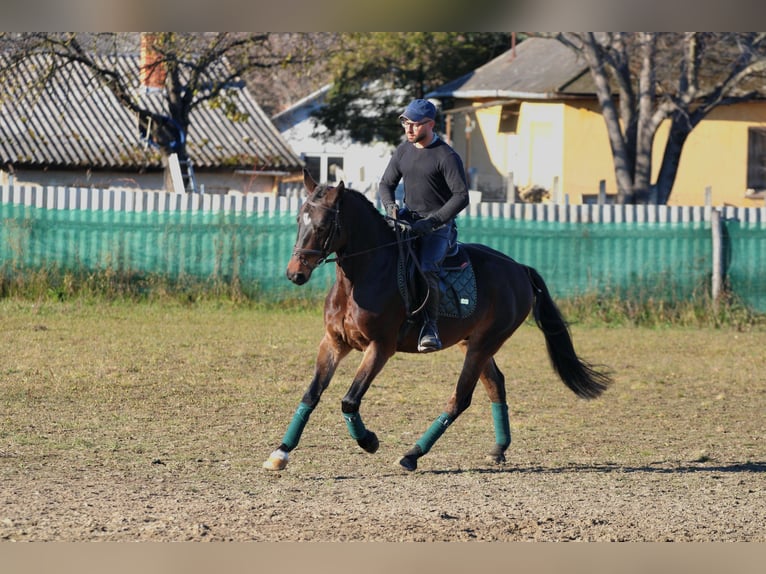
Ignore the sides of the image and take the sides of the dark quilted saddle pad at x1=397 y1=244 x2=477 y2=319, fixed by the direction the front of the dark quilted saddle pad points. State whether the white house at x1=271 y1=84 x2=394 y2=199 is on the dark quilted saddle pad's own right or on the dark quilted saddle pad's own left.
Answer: on the dark quilted saddle pad's own right

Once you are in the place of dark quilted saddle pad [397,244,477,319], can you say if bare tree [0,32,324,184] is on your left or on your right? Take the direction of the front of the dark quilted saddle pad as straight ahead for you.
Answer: on your right

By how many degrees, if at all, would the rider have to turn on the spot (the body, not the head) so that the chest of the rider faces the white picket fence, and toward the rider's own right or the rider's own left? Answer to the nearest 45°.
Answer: approximately 135° to the rider's own right

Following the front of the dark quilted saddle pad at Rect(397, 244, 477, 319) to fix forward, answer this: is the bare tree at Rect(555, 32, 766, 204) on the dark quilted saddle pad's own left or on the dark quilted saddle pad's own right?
on the dark quilted saddle pad's own right

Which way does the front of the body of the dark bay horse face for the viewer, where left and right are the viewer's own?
facing the viewer and to the left of the viewer

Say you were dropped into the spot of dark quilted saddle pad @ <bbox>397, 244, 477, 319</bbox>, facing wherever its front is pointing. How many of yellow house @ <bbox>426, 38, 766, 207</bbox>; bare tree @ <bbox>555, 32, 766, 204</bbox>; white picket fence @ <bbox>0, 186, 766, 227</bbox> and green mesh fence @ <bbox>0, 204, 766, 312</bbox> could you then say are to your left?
0

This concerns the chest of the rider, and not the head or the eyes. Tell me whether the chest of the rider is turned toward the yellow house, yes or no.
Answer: no

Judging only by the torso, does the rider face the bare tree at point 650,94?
no

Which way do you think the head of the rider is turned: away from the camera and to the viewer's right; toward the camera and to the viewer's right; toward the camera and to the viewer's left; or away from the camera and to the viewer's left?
toward the camera and to the viewer's left

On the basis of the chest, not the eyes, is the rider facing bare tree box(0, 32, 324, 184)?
no

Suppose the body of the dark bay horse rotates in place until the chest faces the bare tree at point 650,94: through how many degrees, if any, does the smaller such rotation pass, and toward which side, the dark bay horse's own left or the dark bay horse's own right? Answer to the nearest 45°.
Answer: approximately 135° to the dark bay horse's own right

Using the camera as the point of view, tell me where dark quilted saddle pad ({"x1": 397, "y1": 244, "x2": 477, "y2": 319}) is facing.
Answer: facing to the left of the viewer

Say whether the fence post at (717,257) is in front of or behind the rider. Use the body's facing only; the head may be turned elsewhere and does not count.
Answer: behind

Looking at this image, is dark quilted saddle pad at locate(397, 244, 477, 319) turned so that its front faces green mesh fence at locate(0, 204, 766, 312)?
no
